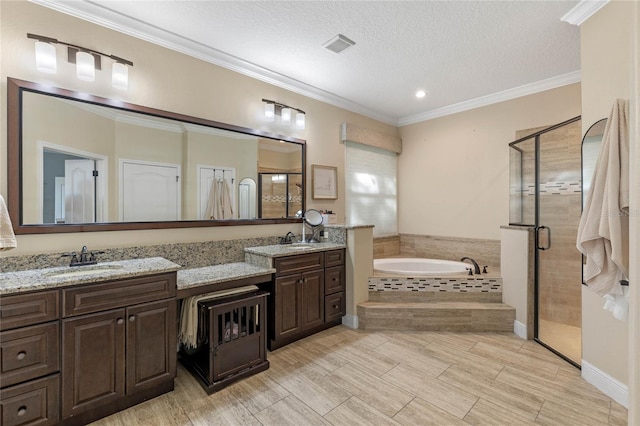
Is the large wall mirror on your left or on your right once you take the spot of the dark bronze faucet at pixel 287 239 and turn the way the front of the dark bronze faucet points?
on your right

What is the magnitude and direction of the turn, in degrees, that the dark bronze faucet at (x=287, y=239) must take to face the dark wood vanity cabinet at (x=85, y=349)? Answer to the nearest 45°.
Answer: approximately 90° to its right

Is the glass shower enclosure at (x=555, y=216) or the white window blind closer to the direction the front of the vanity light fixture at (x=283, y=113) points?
the glass shower enclosure
